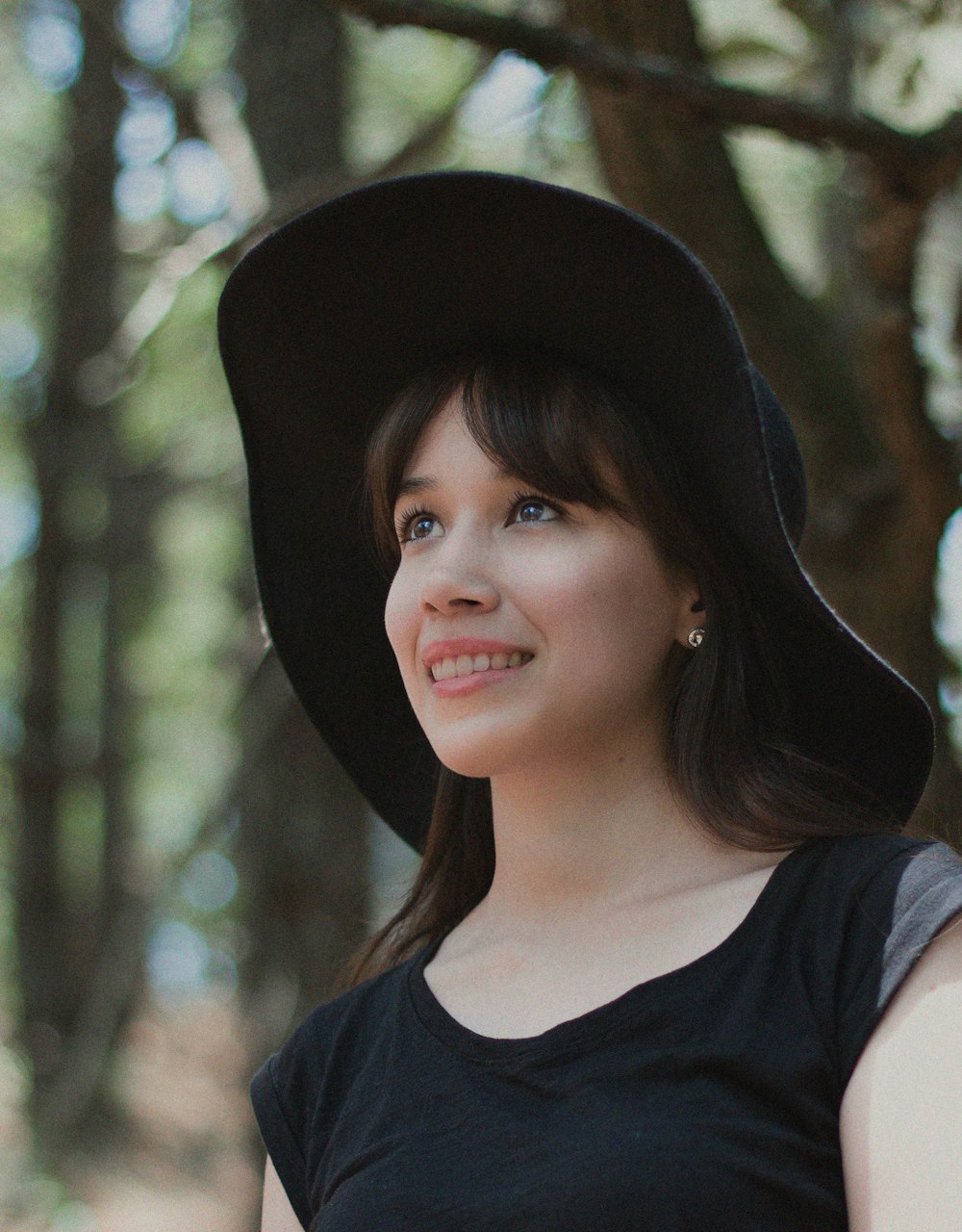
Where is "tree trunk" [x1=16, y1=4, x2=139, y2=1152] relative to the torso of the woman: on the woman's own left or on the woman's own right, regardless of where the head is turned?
on the woman's own right

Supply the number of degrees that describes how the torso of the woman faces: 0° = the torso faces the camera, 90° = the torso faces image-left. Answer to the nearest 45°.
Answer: approximately 45°

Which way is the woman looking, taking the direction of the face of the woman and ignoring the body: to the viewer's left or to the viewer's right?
to the viewer's left

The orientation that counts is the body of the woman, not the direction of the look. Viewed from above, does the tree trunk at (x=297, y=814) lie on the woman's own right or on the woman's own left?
on the woman's own right
